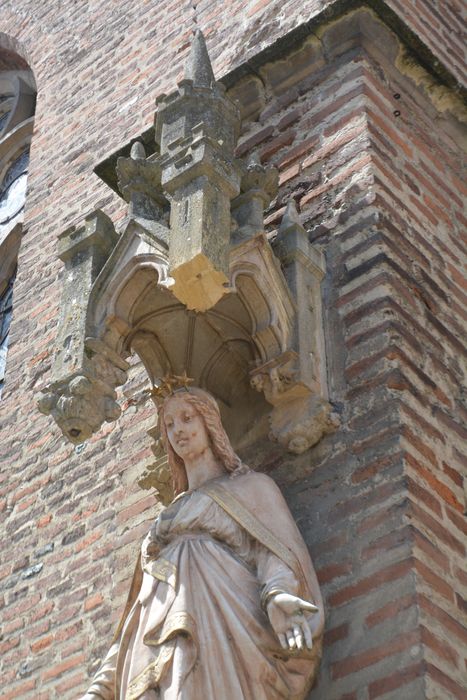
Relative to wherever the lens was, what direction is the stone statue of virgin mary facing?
facing the viewer and to the left of the viewer
